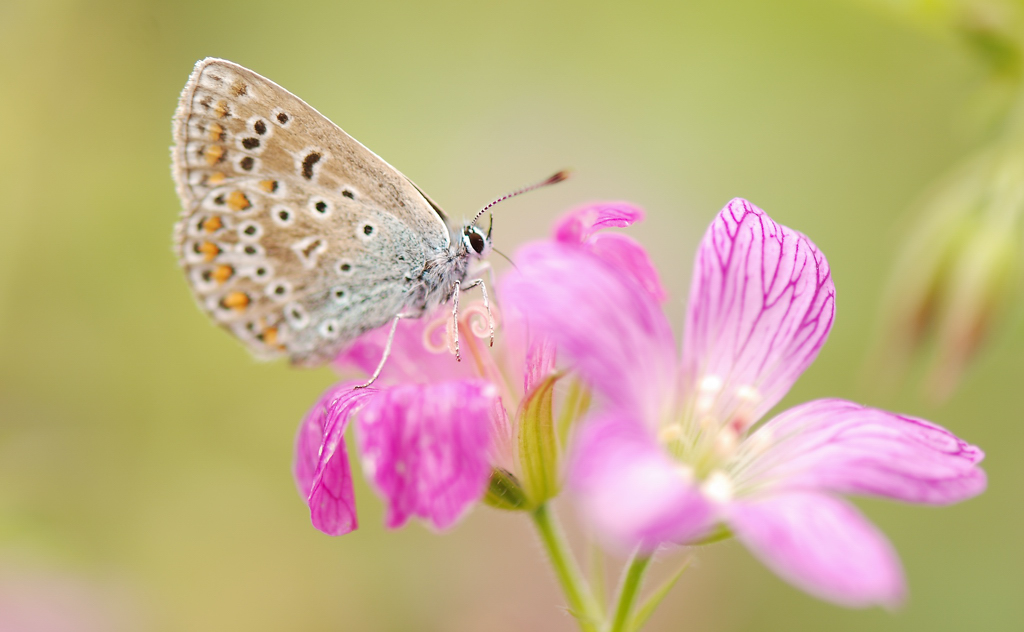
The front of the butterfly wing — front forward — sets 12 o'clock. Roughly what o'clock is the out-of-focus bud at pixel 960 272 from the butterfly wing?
The out-of-focus bud is roughly at 12 o'clock from the butterfly wing.

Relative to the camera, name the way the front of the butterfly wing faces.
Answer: to the viewer's right
